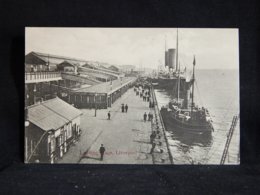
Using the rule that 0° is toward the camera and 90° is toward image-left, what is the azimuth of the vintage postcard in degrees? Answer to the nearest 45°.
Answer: approximately 0°
